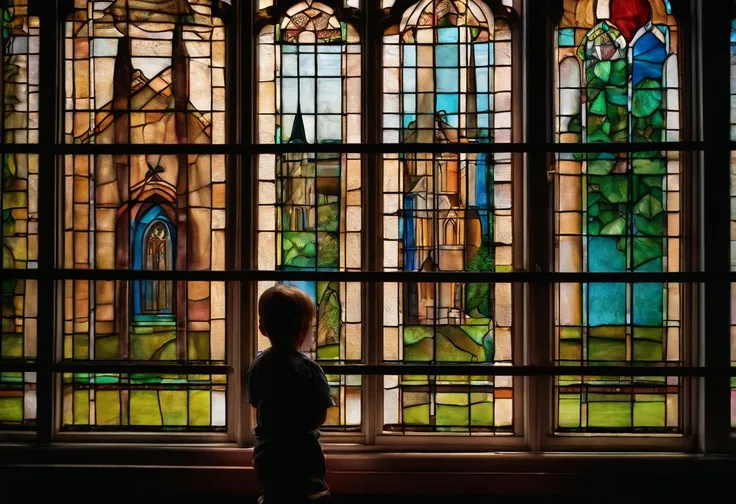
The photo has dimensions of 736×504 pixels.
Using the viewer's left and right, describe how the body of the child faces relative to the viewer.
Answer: facing away from the viewer and to the right of the viewer

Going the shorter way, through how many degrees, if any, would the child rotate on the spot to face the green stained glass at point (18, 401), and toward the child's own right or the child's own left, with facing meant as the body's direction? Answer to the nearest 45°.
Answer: approximately 90° to the child's own left

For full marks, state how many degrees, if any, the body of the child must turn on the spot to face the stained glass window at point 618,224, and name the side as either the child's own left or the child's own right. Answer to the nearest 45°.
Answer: approximately 45° to the child's own right

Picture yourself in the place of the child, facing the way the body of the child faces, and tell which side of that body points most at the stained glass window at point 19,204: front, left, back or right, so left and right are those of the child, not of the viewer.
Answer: left
